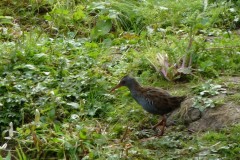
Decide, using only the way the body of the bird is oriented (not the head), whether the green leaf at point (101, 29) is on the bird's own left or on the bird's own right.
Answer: on the bird's own right

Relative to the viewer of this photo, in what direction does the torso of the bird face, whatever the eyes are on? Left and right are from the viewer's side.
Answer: facing to the left of the viewer
